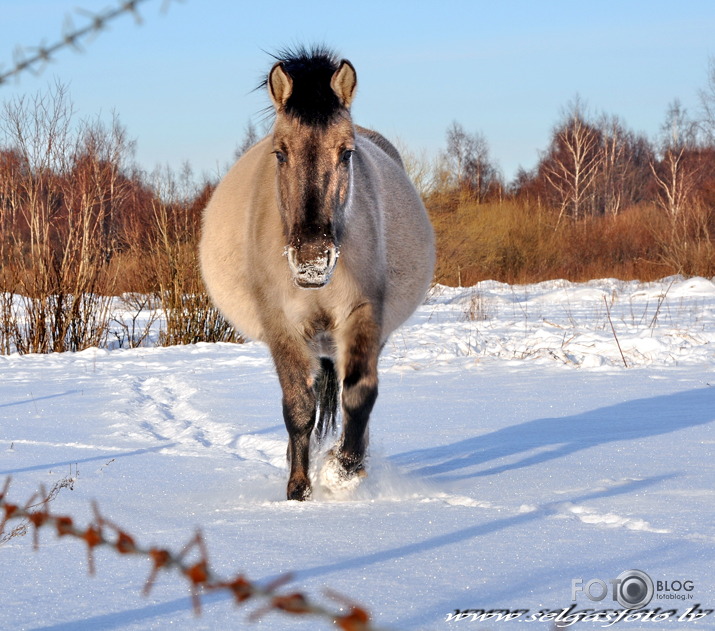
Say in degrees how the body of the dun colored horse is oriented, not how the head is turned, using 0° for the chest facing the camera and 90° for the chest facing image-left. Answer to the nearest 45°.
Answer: approximately 0°
